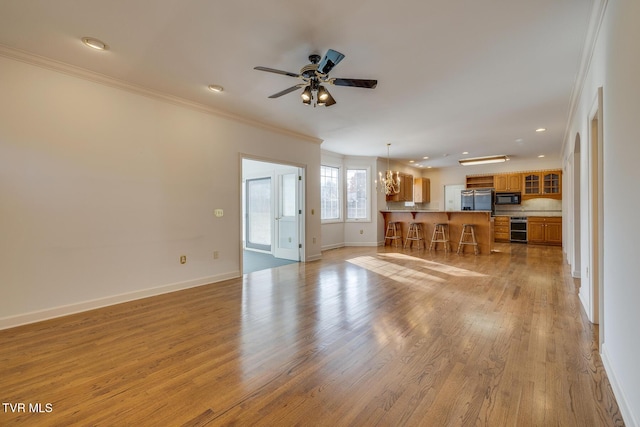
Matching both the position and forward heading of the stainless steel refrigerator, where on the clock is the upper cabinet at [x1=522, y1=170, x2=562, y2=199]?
The upper cabinet is roughly at 9 o'clock from the stainless steel refrigerator.

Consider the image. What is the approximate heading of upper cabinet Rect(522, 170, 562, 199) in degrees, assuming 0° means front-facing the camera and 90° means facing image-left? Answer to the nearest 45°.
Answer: approximately 0°

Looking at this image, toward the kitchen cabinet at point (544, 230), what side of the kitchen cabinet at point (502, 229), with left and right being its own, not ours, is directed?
left

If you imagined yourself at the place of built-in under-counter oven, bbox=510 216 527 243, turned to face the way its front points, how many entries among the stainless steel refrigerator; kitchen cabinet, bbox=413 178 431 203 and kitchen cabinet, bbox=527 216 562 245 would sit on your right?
2

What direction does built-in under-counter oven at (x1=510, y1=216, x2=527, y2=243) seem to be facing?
toward the camera

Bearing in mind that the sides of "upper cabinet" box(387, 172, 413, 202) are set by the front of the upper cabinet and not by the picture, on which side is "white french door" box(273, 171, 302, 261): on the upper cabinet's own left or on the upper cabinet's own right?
on the upper cabinet's own right

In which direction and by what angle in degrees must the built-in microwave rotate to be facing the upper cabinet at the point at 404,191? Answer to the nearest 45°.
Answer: approximately 45° to its right

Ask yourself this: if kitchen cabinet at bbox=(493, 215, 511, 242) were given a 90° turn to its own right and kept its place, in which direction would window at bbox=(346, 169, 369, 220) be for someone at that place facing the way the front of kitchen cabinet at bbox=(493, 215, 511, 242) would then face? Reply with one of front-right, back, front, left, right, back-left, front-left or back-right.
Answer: front-left

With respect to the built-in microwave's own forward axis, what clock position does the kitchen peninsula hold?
The kitchen peninsula is roughly at 1 o'clock from the built-in microwave.

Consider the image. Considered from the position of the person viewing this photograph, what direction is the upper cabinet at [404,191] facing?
facing the viewer and to the right of the viewer

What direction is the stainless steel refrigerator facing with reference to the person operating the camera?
facing the viewer

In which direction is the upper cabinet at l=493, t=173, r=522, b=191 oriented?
toward the camera

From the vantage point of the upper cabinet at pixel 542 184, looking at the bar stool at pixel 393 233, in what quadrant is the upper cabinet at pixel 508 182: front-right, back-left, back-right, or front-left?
front-right
